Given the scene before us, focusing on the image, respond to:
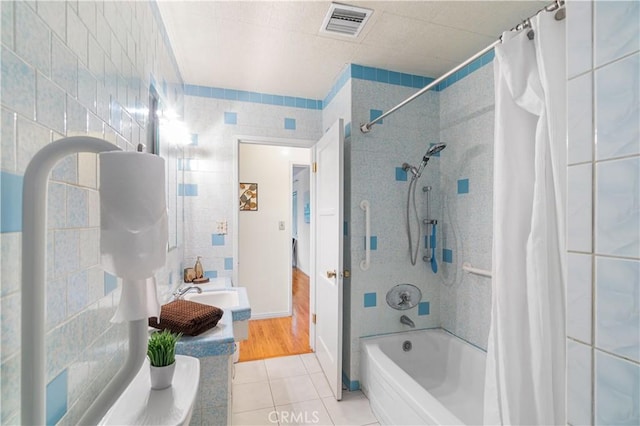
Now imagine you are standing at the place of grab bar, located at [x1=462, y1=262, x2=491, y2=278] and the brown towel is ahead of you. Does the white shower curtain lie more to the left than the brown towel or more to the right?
left

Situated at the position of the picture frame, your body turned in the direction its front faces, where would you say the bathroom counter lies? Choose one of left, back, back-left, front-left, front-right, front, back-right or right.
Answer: front

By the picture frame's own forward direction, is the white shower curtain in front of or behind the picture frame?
in front

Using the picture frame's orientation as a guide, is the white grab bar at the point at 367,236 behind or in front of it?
in front

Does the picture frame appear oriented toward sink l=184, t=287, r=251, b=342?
yes

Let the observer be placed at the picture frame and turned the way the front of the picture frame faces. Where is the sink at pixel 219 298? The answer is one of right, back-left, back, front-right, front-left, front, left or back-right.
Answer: front

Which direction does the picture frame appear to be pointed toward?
toward the camera

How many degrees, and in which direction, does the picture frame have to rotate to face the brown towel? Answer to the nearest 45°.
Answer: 0° — it already faces it

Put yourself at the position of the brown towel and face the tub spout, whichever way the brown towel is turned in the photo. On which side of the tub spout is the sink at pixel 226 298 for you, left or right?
left

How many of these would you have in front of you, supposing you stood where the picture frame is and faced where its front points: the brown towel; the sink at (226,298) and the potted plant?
3

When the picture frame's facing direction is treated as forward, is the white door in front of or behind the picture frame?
in front

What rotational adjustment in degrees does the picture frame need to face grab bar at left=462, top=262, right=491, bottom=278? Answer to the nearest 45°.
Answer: approximately 45° to its left
